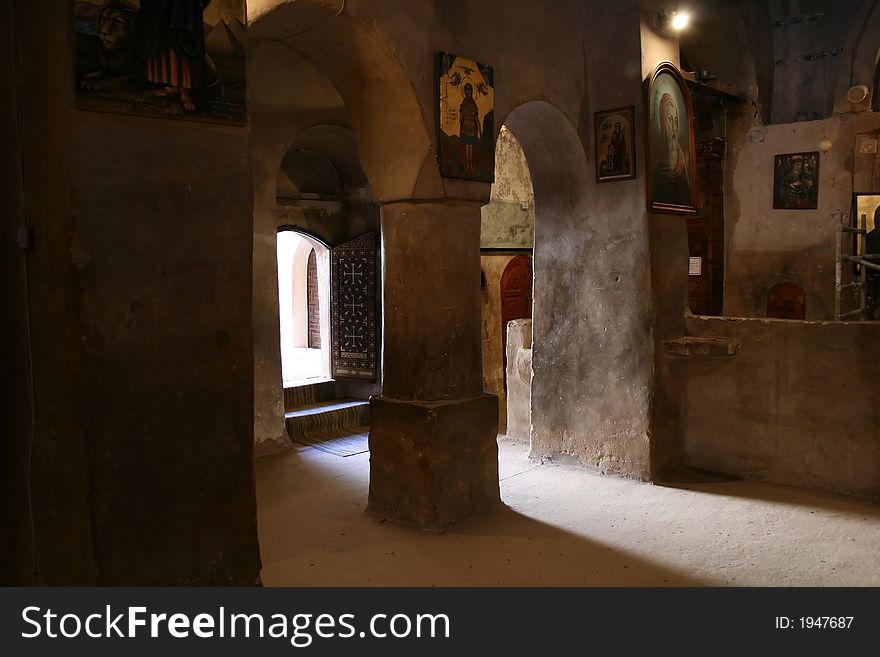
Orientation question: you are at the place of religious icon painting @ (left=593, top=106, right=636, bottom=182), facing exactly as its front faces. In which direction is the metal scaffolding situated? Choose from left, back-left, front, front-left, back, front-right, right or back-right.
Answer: back

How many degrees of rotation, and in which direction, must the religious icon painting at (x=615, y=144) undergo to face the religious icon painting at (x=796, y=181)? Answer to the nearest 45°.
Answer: approximately 180°

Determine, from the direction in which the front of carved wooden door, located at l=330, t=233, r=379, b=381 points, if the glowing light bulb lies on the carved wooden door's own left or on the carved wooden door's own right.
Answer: on the carved wooden door's own left

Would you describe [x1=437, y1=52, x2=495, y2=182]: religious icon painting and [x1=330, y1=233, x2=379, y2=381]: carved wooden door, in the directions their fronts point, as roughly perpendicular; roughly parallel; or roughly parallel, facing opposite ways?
roughly perpendicular

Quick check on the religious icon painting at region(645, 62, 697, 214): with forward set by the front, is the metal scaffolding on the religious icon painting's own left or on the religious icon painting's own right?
on the religious icon painting's own left

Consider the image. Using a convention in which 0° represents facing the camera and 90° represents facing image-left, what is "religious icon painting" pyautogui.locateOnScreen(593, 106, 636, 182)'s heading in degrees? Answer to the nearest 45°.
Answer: approximately 45°

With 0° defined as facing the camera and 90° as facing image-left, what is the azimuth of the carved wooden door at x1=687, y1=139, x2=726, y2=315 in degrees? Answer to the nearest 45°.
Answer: approximately 45°
